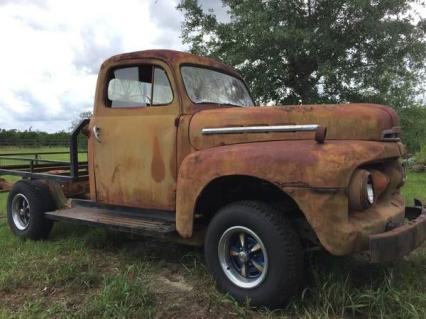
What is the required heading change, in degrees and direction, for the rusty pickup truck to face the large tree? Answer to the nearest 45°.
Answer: approximately 135° to its left

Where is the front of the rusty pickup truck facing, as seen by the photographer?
facing the viewer and to the right of the viewer
